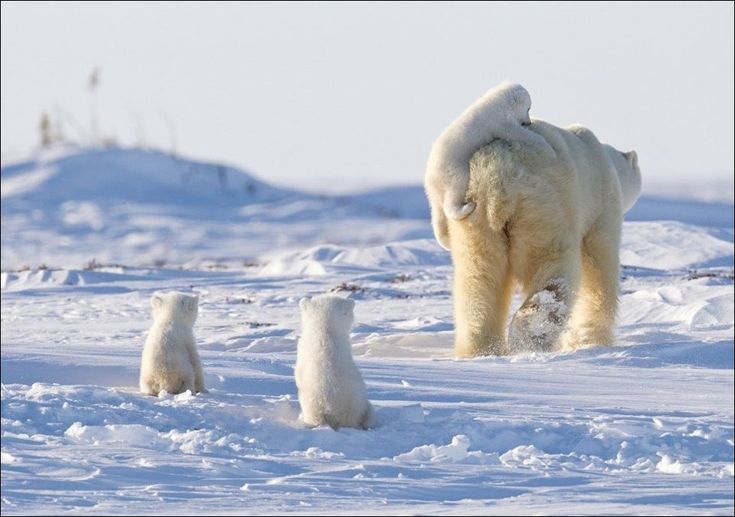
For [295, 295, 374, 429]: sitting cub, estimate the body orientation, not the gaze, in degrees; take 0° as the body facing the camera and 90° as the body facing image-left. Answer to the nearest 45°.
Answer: approximately 180°

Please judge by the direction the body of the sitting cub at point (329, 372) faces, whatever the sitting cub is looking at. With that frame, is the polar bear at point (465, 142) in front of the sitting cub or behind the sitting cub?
in front

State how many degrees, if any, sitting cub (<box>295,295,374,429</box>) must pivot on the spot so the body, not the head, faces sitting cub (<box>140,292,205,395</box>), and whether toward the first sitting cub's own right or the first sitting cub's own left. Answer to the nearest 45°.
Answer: approximately 45° to the first sitting cub's own left
